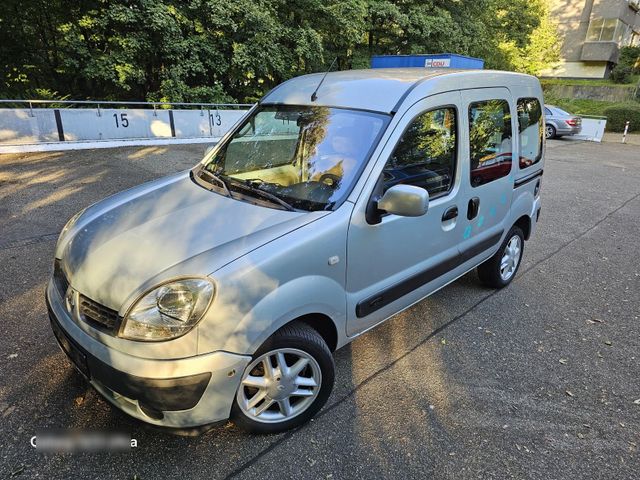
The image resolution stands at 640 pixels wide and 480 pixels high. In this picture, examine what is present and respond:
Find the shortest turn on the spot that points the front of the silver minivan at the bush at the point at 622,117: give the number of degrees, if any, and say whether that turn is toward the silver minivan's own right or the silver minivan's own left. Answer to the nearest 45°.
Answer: approximately 180°

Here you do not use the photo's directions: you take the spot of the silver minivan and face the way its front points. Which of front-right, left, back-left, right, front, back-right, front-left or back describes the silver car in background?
back

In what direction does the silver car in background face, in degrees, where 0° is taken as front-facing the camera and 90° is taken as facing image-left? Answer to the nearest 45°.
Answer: approximately 135°

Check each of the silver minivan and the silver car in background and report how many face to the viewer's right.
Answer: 0

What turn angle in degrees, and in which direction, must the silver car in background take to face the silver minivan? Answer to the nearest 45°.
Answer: approximately 135° to its left

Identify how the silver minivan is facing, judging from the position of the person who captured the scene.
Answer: facing the viewer and to the left of the viewer

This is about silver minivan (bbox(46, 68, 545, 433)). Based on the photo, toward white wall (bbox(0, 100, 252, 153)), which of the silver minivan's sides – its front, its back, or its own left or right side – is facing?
right
